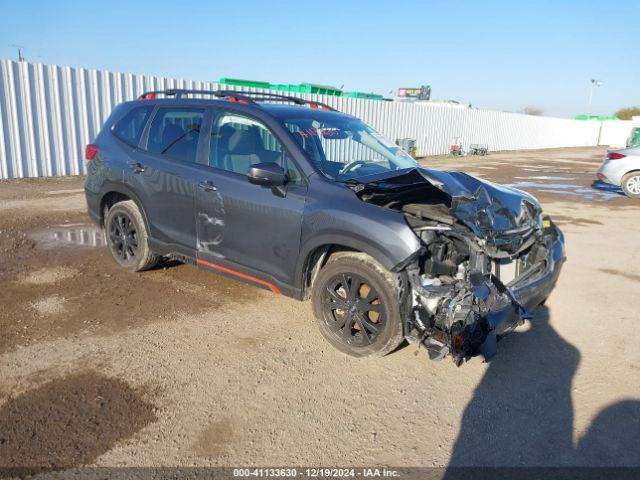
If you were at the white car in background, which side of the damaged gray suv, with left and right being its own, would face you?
left

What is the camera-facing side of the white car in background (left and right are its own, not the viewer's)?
right

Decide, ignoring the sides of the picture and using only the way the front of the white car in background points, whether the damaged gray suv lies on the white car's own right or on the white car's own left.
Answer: on the white car's own right

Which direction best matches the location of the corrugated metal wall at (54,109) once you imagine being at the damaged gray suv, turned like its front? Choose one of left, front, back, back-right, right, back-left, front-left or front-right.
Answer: back

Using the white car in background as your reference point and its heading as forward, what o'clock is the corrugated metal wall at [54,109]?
The corrugated metal wall is roughly at 5 o'clock from the white car in background.

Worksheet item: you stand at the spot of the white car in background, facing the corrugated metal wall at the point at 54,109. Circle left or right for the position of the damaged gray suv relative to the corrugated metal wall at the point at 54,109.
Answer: left

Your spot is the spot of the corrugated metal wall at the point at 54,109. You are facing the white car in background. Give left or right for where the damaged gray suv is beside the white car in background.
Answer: right

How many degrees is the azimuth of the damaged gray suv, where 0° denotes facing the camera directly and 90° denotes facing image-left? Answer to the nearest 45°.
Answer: approximately 315°
